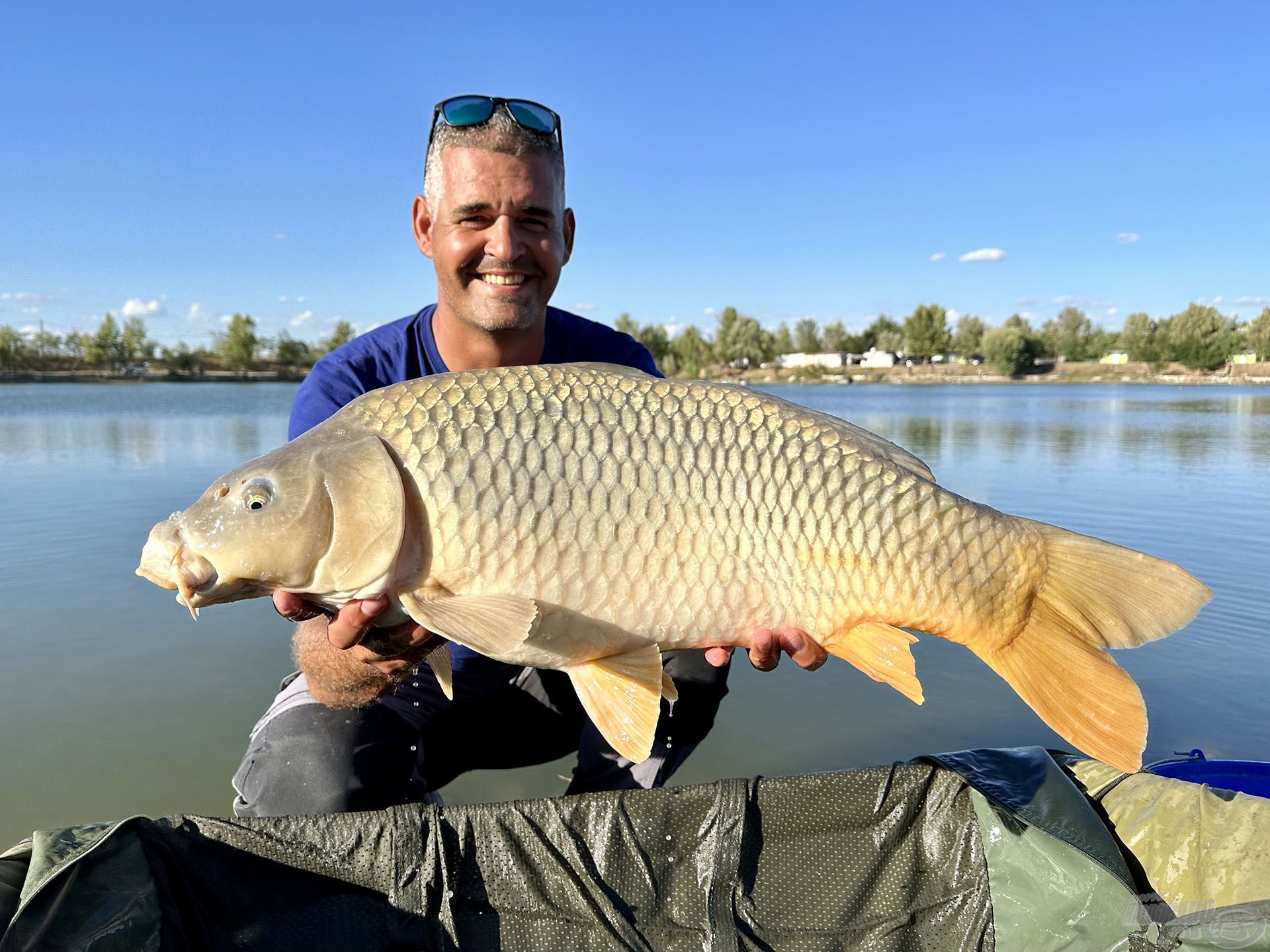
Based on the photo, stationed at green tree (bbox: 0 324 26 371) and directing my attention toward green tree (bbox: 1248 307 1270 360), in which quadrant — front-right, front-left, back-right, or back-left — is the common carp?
front-right

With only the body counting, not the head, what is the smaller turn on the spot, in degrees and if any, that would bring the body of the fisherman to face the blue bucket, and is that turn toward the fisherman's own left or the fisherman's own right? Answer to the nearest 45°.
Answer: approximately 90° to the fisherman's own left

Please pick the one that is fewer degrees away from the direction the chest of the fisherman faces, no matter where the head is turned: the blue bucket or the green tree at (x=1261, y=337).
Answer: the blue bucket

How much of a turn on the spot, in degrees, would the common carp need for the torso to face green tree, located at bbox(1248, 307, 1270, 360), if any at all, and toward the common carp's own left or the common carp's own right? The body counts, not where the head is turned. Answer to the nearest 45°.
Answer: approximately 135° to the common carp's own right

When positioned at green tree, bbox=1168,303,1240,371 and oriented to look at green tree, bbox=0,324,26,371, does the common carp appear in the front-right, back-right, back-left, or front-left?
front-left

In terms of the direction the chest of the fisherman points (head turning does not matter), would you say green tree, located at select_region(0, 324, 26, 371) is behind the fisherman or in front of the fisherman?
behind

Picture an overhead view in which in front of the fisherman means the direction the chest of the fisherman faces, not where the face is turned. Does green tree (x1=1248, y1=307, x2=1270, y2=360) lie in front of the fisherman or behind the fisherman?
behind

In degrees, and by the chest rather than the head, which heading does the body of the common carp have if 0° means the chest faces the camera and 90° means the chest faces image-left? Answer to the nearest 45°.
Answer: approximately 90°

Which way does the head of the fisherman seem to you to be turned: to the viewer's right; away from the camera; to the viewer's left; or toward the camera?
toward the camera

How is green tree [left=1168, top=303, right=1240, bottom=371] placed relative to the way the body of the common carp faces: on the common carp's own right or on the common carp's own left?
on the common carp's own right

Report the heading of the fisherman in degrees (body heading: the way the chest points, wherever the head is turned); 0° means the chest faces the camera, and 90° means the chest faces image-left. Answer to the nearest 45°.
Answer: approximately 0°
